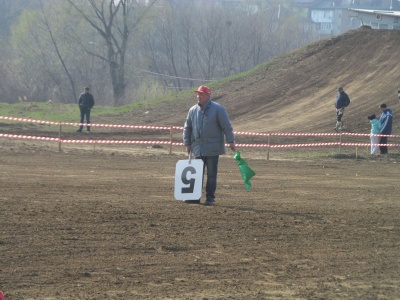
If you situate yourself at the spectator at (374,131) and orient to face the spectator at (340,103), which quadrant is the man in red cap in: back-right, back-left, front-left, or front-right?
back-left

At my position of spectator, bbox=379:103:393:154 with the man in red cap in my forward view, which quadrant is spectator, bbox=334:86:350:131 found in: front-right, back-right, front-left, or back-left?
back-right

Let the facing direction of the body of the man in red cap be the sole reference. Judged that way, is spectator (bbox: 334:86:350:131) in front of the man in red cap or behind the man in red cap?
behind

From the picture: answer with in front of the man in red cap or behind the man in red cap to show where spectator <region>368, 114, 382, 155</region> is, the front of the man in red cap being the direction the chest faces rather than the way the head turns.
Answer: behind

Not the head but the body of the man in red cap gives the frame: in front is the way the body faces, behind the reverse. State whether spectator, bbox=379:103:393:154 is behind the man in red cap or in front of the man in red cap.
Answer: behind

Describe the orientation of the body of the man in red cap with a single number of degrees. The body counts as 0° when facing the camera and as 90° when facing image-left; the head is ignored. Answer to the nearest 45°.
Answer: approximately 45°
